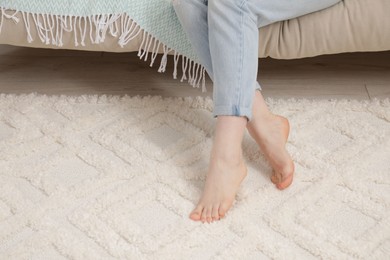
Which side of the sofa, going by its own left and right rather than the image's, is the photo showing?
front
